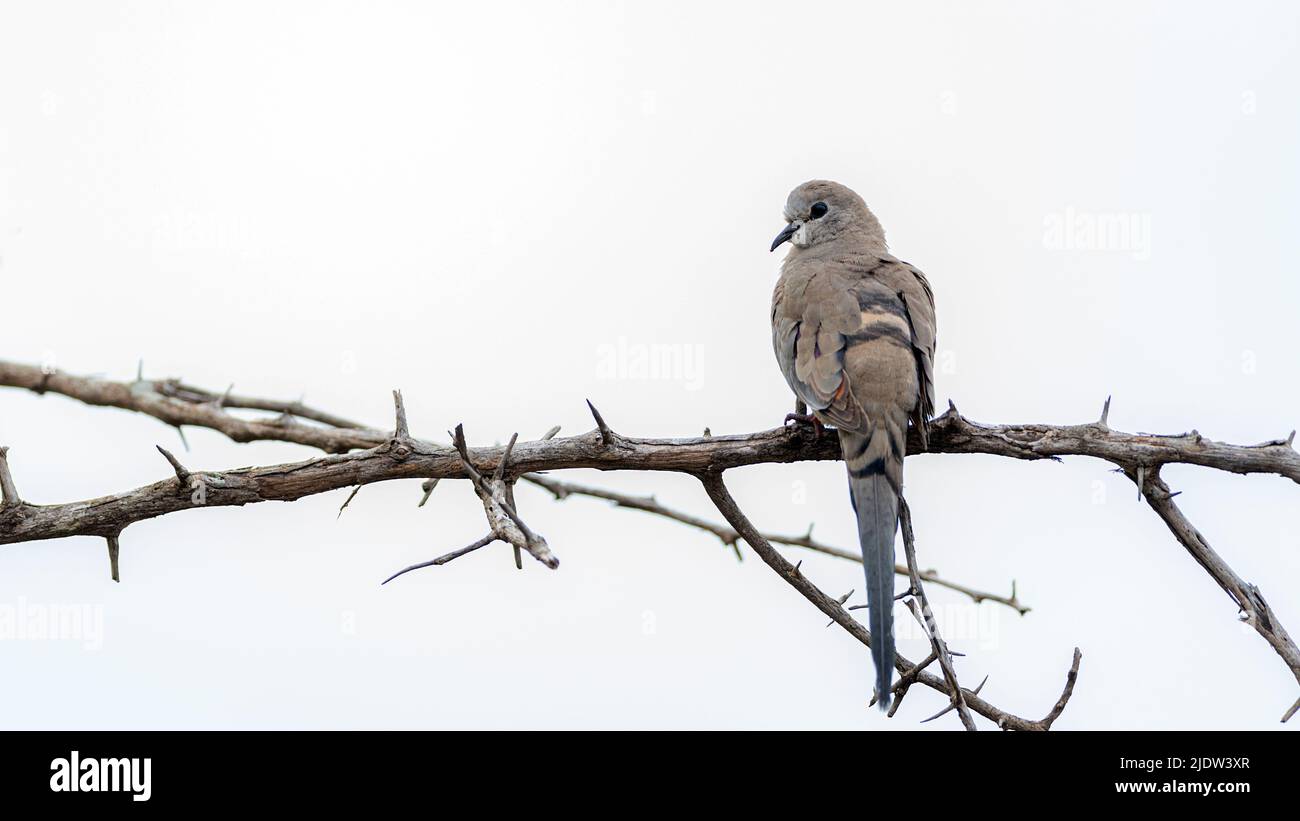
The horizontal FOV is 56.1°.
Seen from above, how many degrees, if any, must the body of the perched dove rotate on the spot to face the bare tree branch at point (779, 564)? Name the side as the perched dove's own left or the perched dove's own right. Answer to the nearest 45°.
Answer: approximately 90° to the perched dove's own left

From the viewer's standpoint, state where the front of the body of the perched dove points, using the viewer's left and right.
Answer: facing away from the viewer and to the left of the viewer
